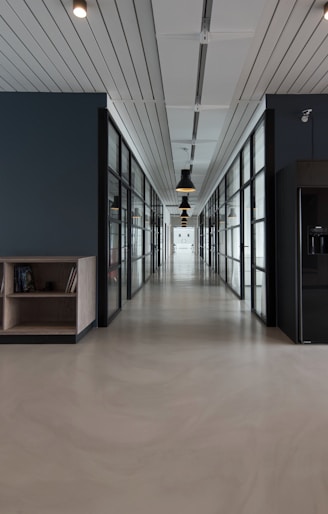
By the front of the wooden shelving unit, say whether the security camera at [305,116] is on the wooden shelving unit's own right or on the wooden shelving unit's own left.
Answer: on the wooden shelving unit's own left

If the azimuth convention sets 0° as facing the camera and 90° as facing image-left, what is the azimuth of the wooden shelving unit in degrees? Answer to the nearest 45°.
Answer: approximately 0°

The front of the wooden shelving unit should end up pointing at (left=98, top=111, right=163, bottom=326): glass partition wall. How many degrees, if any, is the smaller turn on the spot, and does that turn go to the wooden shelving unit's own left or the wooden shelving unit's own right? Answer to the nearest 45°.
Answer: approximately 135° to the wooden shelving unit's own left
